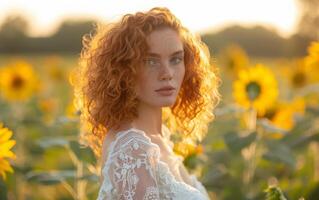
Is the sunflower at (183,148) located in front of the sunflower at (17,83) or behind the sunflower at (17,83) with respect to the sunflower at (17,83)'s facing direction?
in front

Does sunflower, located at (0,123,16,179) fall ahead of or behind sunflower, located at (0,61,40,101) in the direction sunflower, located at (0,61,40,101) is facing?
ahead

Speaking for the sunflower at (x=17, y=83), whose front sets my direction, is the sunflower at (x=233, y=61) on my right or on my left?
on my left

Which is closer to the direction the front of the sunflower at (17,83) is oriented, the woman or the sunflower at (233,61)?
the woman

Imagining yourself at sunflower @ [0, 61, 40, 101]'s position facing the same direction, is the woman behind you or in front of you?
in front

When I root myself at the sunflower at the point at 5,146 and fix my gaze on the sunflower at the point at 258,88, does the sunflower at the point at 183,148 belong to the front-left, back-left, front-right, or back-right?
front-right

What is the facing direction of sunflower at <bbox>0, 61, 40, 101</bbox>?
toward the camera

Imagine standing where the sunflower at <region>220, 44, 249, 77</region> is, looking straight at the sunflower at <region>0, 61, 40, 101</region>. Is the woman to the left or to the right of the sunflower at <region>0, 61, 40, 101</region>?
left

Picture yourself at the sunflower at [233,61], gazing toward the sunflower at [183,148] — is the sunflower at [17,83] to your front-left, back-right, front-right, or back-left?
front-right
